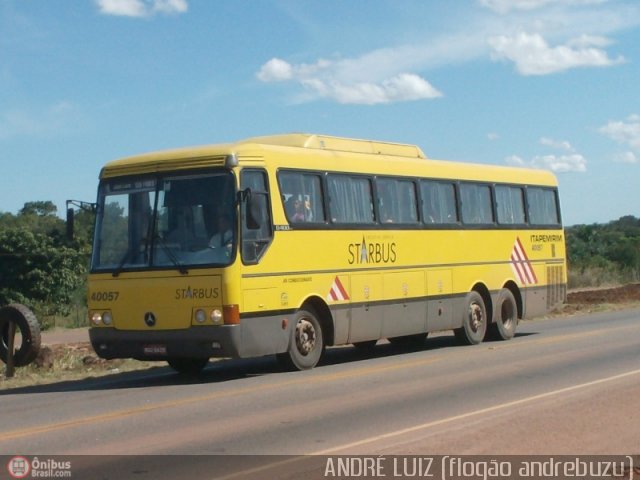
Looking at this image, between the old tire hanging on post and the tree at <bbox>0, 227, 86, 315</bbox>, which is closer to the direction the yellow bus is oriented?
the old tire hanging on post

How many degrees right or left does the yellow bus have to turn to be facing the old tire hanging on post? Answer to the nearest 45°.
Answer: approximately 45° to its right

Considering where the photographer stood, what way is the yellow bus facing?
facing the viewer and to the left of the viewer

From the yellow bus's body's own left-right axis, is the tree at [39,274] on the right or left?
on its right
